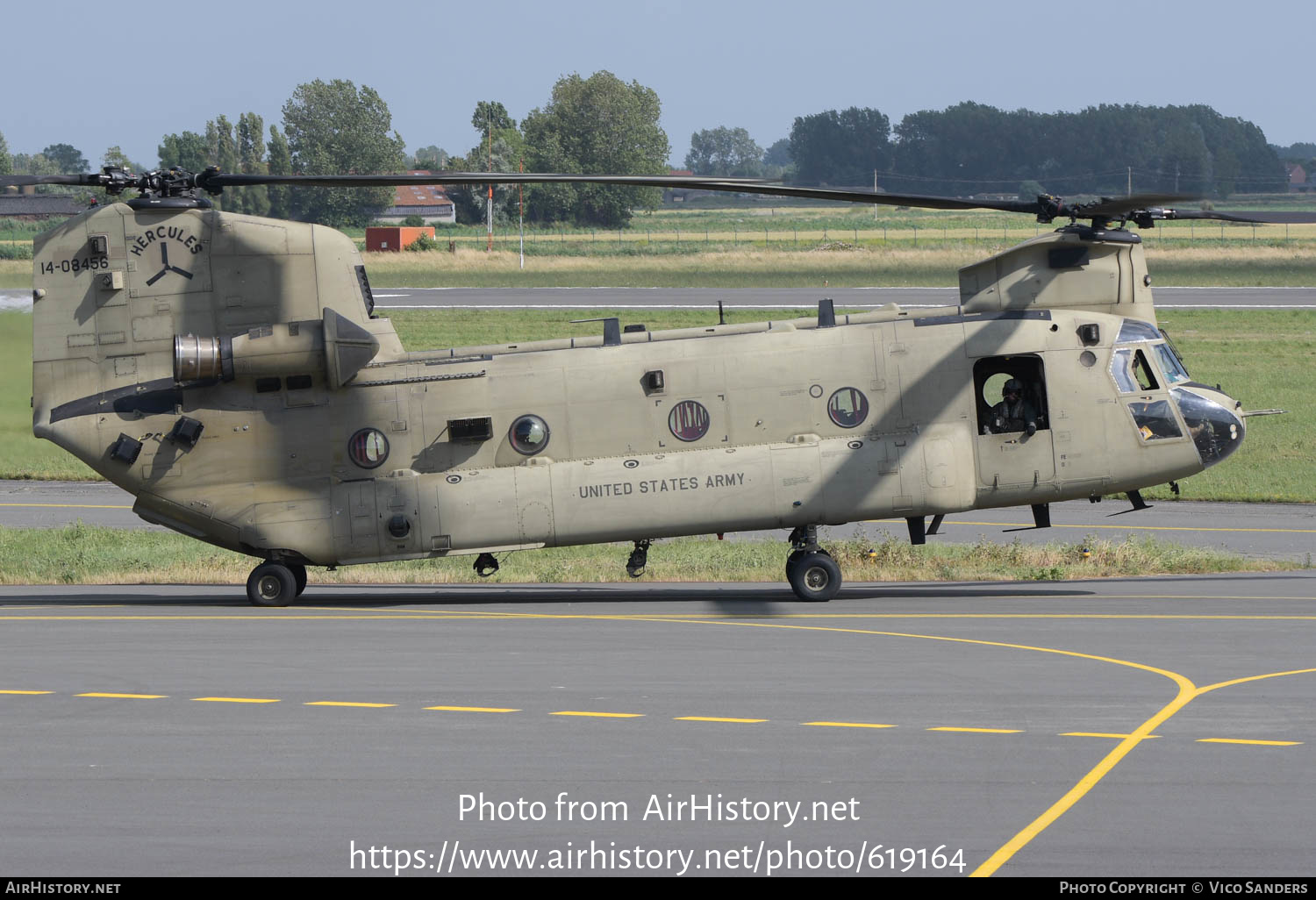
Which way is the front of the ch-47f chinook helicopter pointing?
to the viewer's right
